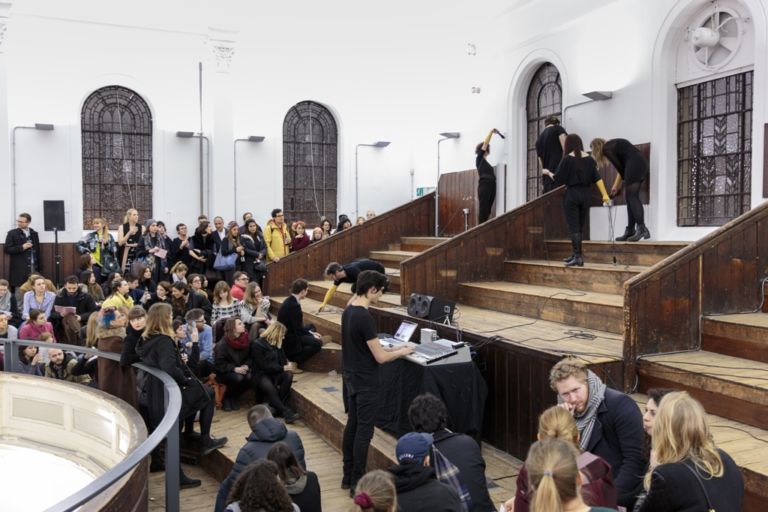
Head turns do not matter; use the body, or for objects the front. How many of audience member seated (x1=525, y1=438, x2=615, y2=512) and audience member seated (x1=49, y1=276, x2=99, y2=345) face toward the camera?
1

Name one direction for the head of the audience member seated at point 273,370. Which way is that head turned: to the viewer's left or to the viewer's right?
to the viewer's right

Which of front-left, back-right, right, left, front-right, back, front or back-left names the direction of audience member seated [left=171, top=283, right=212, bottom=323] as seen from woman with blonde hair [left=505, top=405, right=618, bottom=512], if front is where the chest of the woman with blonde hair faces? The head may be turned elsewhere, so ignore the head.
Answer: front-left

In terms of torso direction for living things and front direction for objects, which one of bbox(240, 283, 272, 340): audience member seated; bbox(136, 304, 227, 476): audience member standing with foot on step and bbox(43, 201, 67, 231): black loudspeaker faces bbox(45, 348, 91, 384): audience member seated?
the black loudspeaker

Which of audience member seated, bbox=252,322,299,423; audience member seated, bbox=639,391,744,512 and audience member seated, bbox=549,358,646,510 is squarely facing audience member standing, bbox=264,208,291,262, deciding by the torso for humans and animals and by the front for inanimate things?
audience member seated, bbox=639,391,744,512

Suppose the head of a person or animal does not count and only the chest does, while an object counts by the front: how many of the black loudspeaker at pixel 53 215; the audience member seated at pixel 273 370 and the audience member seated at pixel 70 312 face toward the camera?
2

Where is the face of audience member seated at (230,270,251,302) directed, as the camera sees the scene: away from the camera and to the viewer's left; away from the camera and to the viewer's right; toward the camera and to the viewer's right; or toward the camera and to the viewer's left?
toward the camera and to the viewer's right

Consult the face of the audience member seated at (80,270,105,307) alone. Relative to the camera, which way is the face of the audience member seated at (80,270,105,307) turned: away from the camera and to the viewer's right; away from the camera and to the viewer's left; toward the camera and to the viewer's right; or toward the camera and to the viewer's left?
toward the camera and to the viewer's right

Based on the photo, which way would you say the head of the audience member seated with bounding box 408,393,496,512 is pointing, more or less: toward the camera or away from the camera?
away from the camera

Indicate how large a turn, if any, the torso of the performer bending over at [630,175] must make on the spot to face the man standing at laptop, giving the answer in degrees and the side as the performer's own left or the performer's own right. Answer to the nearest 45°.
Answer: approximately 45° to the performer's own left

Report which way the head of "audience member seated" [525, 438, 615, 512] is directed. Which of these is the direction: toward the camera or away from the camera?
away from the camera
